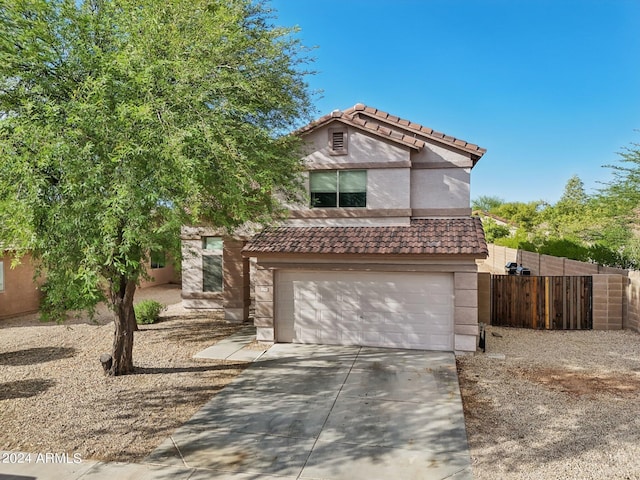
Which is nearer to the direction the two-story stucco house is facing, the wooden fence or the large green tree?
the large green tree

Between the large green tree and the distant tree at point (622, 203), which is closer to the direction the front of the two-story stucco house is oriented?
the large green tree

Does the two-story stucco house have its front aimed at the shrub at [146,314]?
no

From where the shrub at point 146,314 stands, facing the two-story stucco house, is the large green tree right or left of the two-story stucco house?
right

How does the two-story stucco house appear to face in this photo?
toward the camera

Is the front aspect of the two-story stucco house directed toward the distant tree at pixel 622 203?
no

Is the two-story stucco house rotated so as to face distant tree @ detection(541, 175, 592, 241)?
no

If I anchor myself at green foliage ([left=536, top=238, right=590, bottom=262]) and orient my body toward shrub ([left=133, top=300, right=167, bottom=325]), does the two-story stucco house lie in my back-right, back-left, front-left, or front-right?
front-left

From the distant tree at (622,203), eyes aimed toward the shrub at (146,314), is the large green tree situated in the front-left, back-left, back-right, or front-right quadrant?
front-left

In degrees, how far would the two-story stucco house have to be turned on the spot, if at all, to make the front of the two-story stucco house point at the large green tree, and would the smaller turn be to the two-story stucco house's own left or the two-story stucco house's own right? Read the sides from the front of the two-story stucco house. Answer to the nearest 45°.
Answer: approximately 45° to the two-story stucco house's own right

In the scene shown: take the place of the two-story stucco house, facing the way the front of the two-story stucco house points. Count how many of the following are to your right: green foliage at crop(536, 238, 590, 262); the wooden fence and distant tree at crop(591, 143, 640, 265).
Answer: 0

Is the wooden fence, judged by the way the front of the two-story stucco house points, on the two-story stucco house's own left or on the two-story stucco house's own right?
on the two-story stucco house's own left

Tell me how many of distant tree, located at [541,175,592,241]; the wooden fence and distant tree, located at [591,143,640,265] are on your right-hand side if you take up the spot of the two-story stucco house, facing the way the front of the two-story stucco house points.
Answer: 0

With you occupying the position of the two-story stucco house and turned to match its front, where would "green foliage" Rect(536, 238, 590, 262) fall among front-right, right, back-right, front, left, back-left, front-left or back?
back-left
